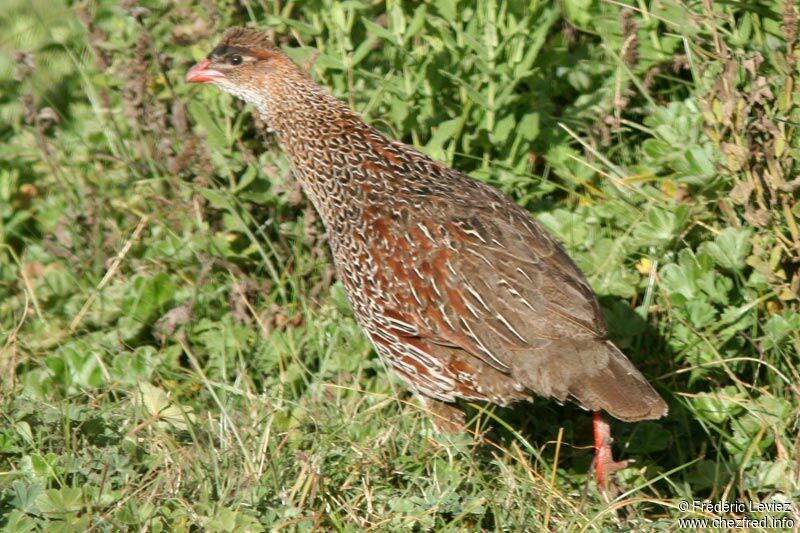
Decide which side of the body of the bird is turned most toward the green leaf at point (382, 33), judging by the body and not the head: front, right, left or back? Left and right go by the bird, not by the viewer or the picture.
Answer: right

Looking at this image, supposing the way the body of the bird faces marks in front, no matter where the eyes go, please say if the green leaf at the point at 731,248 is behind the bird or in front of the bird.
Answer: behind

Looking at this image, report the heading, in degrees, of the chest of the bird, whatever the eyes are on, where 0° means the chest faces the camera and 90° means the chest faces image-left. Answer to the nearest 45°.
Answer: approximately 90°
